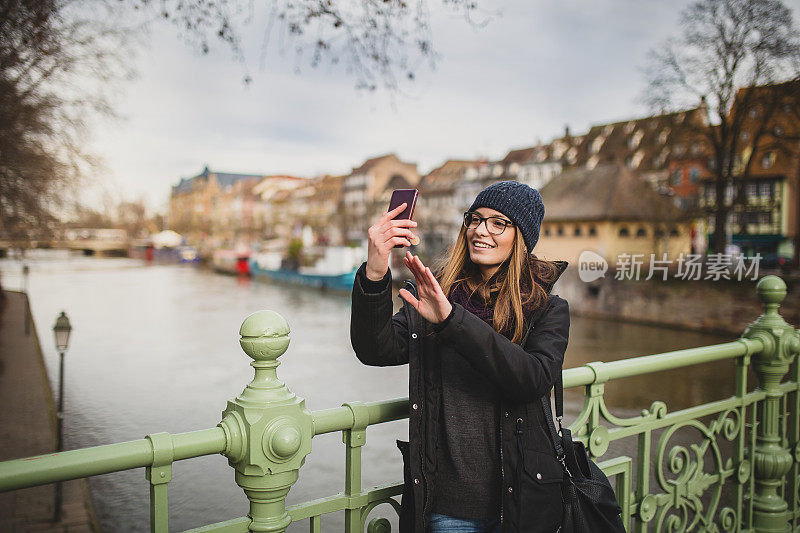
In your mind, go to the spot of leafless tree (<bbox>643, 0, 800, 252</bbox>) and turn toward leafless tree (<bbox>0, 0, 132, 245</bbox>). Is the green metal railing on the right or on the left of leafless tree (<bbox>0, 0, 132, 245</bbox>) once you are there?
left

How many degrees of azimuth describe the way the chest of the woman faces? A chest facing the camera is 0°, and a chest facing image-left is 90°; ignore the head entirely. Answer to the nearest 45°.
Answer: approximately 45°

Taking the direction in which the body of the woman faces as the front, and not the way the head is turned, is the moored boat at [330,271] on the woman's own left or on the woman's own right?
on the woman's own right

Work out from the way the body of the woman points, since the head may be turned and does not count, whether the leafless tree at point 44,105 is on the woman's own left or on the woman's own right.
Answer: on the woman's own right

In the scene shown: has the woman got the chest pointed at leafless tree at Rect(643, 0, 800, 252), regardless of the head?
no

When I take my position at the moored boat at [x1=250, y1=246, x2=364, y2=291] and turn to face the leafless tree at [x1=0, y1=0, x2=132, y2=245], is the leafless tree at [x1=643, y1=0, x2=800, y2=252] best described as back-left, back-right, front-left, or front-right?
front-left

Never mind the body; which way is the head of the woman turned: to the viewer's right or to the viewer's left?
to the viewer's left
